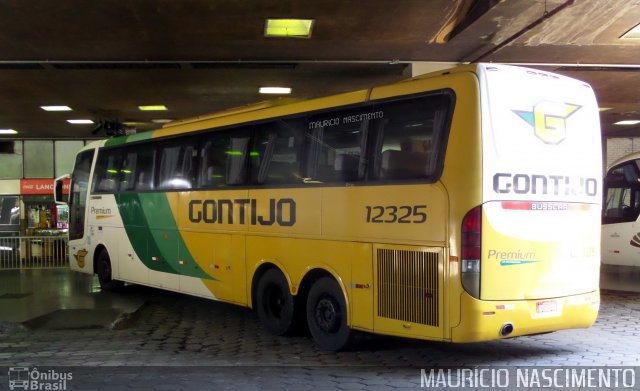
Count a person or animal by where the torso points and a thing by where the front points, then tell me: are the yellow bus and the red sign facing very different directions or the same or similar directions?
very different directions

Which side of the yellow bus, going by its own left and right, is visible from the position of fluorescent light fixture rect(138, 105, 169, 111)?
front

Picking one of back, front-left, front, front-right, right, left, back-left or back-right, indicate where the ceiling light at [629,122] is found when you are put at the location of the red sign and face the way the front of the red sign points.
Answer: front-left

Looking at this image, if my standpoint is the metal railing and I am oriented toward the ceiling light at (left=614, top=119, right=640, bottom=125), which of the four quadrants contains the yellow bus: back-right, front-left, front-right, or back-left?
front-right

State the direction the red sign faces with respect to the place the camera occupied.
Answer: facing the viewer

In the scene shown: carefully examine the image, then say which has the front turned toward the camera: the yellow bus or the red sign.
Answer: the red sign

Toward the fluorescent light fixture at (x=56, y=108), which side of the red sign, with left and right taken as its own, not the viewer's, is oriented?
front

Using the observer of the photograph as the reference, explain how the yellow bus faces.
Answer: facing away from the viewer and to the left of the viewer

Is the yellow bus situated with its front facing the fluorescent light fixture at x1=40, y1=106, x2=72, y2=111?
yes

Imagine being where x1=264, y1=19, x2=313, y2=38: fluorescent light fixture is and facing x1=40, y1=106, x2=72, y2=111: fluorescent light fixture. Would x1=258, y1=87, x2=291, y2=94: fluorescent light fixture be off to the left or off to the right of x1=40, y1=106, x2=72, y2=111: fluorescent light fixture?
right

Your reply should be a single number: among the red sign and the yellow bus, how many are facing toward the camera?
1
